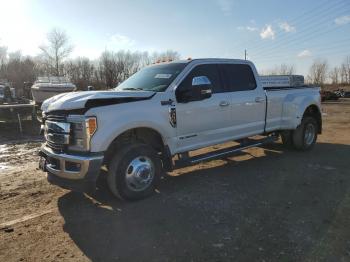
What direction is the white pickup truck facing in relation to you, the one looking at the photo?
facing the viewer and to the left of the viewer
